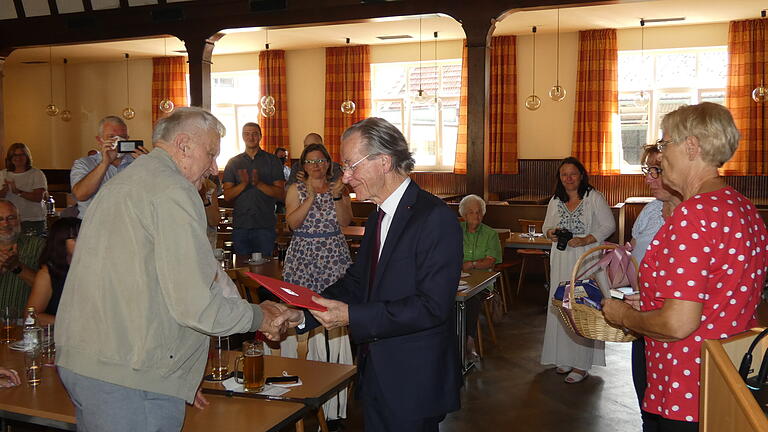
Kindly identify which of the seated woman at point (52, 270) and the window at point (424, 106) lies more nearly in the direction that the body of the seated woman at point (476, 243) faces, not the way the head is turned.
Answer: the seated woman

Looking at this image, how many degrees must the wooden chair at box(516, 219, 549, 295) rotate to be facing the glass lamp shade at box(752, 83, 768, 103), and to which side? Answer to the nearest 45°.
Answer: approximately 135° to its left

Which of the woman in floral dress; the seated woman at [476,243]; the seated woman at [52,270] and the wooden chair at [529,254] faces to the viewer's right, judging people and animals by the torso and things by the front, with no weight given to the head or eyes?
the seated woman at [52,270]

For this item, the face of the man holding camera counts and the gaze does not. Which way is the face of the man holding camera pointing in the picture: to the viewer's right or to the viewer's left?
to the viewer's right

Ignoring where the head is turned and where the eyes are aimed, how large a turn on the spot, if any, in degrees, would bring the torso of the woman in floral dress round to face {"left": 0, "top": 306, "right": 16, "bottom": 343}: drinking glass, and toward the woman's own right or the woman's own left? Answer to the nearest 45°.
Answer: approximately 45° to the woman's own right

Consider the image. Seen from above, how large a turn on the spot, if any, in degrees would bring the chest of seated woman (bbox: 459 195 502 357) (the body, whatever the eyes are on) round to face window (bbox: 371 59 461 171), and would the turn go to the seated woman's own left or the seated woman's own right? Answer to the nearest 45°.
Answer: approximately 180°

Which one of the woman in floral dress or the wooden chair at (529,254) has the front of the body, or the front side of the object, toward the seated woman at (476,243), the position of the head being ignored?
the wooden chair

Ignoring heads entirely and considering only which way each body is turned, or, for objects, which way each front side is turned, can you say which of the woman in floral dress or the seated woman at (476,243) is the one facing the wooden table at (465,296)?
the seated woman

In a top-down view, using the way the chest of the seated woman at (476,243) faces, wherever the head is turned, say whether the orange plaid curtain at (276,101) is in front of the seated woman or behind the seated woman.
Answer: behind

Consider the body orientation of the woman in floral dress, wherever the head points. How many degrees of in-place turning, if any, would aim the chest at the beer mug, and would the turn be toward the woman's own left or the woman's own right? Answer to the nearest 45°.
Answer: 0° — they already face it

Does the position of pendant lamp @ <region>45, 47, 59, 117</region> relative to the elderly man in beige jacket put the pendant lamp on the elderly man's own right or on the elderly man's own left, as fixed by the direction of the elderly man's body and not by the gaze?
on the elderly man's own left

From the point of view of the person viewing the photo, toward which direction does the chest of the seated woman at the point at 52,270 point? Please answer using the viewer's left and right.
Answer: facing to the right of the viewer
